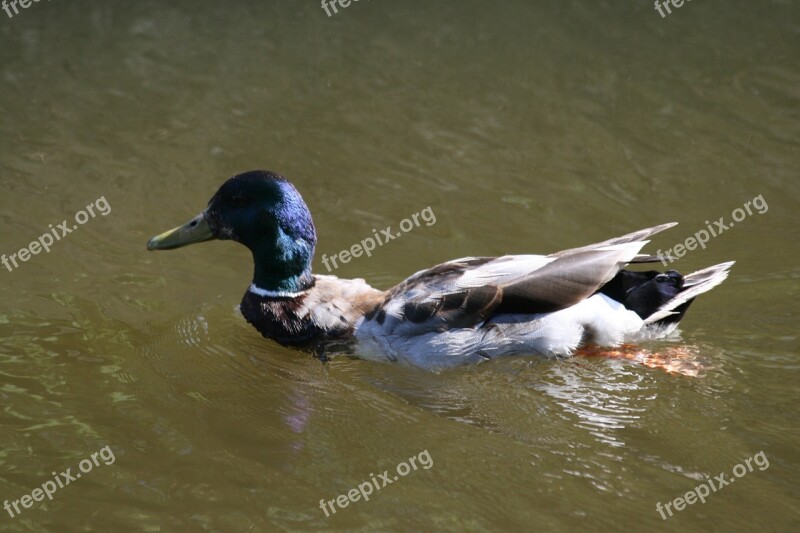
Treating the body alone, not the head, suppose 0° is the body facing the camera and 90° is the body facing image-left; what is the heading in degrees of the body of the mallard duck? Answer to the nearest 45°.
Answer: approximately 90°
